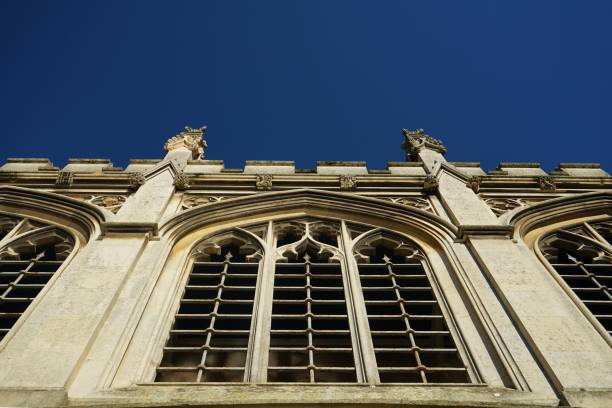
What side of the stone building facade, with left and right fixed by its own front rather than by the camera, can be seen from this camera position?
front
